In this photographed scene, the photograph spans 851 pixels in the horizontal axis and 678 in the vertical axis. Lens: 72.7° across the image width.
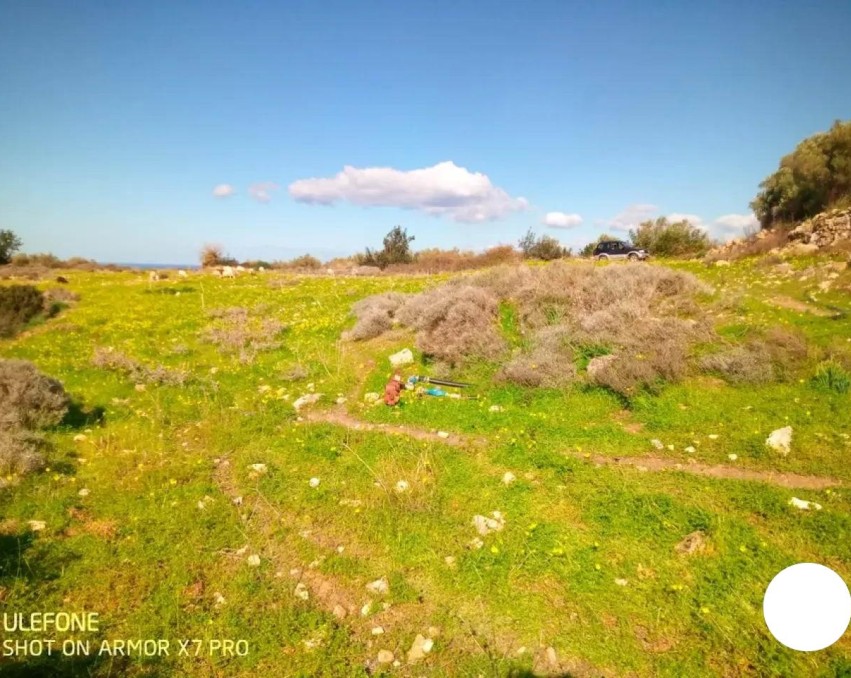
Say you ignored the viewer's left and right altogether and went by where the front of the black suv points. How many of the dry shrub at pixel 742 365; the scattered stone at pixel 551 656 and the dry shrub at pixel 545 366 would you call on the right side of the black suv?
3

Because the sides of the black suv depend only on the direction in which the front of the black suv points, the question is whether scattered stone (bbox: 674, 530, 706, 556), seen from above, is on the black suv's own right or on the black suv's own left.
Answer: on the black suv's own right

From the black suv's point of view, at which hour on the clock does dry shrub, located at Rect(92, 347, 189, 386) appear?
The dry shrub is roughly at 4 o'clock from the black suv.

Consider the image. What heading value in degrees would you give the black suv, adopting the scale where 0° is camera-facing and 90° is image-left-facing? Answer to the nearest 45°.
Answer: approximately 270°

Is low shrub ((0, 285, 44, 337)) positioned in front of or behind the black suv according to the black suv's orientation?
behind

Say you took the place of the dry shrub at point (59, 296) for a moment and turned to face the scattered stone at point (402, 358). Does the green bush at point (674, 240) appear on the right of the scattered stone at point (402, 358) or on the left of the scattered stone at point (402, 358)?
left

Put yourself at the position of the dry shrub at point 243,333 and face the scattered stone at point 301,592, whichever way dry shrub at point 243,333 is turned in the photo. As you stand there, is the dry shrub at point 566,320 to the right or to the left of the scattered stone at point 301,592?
left

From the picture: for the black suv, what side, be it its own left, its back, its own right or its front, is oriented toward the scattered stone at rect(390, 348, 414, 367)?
right
